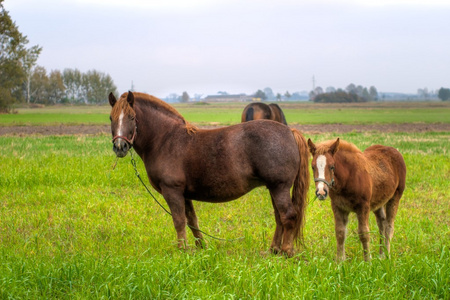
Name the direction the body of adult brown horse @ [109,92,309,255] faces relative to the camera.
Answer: to the viewer's left

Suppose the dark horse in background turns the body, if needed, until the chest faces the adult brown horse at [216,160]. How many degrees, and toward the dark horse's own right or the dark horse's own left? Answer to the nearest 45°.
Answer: approximately 135° to the dark horse's own right

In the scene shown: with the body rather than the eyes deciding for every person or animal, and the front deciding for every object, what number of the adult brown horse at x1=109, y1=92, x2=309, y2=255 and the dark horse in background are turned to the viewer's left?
1

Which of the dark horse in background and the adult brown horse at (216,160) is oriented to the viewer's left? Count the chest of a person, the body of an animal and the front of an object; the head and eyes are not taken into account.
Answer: the adult brown horse

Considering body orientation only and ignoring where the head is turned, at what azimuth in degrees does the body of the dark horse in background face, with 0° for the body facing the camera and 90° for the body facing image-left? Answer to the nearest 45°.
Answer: approximately 225°

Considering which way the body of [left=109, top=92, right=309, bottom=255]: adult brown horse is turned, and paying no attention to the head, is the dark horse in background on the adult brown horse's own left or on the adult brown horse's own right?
on the adult brown horse's own right
